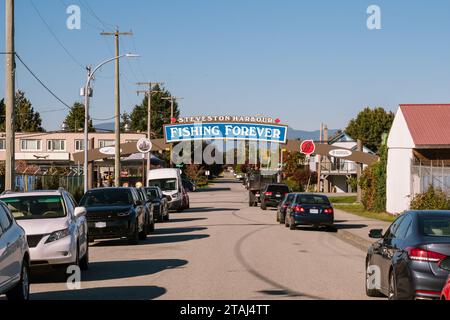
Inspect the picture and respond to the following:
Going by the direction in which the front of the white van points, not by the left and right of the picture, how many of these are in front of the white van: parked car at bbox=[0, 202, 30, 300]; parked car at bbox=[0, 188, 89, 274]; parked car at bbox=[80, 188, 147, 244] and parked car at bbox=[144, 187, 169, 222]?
4

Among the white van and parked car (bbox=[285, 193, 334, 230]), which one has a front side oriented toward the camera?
the white van

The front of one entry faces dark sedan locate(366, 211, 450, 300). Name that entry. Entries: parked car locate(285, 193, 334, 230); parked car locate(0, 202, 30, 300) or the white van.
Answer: the white van

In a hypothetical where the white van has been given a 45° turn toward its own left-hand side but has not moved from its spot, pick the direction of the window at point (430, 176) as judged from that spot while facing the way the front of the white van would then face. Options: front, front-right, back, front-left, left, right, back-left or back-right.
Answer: front

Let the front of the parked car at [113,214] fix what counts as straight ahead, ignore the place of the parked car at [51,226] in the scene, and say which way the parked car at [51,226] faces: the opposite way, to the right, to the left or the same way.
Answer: the same way

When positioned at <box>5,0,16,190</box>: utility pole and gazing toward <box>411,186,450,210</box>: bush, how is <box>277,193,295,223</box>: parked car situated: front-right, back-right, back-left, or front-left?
front-left

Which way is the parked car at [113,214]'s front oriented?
toward the camera

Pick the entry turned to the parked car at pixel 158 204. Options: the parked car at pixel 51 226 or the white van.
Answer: the white van

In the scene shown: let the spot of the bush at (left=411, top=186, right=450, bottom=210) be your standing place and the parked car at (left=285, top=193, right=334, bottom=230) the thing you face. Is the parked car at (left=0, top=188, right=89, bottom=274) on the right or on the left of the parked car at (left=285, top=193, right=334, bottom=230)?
left

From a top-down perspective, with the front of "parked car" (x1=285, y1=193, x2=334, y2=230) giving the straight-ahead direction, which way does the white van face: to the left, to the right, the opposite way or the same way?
the opposite way

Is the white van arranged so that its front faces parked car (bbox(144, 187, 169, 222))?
yes

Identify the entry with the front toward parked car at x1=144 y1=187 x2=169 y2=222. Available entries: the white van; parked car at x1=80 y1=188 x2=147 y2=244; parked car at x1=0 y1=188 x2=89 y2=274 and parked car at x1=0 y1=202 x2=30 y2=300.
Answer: the white van

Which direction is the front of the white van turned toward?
toward the camera

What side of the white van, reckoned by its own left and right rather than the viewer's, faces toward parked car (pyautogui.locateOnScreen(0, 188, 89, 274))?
front

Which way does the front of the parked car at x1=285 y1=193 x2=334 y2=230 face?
away from the camera

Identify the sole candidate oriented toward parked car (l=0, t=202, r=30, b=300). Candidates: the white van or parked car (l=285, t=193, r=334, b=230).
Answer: the white van
